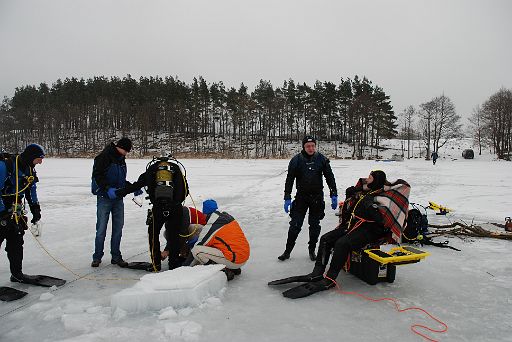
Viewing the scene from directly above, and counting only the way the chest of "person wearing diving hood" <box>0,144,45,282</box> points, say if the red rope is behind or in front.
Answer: in front

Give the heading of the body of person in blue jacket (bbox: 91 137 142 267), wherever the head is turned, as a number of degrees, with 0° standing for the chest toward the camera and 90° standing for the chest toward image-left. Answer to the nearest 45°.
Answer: approximately 315°

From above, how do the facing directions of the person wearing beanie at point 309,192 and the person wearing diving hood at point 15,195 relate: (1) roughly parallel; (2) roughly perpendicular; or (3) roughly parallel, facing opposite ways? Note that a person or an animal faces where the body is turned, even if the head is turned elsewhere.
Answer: roughly perpendicular

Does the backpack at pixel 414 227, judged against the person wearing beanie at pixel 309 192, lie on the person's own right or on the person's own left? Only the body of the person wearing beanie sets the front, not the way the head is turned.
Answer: on the person's own left

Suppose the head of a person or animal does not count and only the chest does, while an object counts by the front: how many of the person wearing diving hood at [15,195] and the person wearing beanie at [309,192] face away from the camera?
0

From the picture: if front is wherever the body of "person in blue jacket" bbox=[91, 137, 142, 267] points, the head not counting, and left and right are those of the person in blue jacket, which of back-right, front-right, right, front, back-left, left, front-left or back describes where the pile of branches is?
front-left

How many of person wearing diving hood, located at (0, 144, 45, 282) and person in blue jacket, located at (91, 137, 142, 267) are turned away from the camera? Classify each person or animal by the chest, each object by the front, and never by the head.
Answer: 0

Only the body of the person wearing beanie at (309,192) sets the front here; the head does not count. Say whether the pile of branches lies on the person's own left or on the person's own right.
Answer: on the person's own left

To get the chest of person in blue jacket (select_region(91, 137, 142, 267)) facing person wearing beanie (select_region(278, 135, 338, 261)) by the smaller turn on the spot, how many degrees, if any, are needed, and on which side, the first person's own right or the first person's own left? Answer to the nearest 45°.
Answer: approximately 45° to the first person's own left

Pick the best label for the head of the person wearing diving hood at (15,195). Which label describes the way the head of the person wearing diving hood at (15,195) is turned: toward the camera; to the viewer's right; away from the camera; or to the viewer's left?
to the viewer's right

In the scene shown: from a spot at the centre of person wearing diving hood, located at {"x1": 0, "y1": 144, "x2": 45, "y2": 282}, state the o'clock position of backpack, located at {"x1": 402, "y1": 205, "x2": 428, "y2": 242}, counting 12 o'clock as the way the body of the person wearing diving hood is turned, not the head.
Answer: The backpack is roughly at 11 o'clock from the person wearing diving hood.

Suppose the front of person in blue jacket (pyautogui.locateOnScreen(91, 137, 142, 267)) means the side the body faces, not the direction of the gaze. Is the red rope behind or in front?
in front

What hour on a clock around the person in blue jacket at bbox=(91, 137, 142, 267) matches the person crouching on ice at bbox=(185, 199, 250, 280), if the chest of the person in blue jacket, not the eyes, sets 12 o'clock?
The person crouching on ice is roughly at 12 o'clock from the person in blue jacket.

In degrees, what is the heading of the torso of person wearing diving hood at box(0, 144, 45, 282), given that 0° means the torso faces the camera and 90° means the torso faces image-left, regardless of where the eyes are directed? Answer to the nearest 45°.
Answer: approximately 315°

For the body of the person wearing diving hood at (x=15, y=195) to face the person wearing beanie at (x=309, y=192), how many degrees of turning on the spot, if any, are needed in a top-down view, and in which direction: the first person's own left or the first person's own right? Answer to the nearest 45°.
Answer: approximately 45° to the first person's own left
